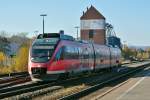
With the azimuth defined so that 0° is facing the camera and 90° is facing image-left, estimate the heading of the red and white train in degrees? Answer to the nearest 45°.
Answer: approximately 45°
